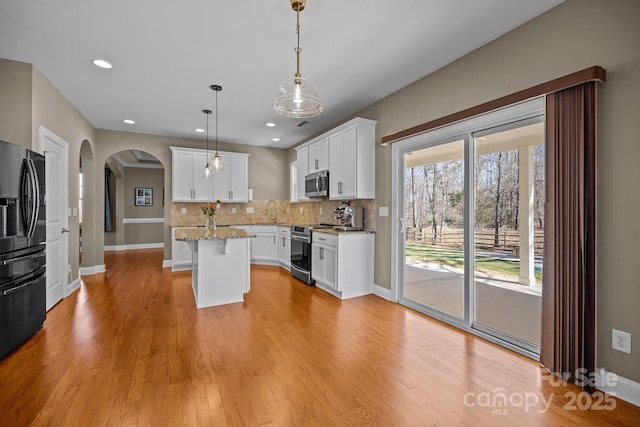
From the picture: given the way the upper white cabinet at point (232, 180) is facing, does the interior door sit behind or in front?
in front

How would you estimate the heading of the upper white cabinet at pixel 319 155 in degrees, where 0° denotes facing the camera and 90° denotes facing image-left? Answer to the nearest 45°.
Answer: approximately 45°

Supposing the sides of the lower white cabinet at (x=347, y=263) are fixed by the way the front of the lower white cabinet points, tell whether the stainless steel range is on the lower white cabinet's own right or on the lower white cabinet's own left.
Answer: on the lower white cabinet's own right

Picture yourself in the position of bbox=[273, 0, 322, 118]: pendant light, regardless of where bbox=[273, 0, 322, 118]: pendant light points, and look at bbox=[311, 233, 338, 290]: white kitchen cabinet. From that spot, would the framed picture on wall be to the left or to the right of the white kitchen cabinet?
left

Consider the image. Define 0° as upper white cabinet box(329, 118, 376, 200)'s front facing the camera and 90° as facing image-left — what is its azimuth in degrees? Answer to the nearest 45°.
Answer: approximately 45°

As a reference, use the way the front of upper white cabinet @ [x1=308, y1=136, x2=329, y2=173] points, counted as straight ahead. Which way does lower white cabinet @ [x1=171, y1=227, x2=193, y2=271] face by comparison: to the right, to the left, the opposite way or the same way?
to the left

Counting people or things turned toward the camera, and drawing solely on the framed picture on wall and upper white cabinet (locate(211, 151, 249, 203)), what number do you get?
2

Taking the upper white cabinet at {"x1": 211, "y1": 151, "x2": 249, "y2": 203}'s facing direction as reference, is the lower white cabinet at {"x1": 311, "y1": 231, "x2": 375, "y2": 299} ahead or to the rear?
ahead

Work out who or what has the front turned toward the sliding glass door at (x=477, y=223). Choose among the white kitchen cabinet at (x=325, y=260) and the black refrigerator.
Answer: the black refrigerator

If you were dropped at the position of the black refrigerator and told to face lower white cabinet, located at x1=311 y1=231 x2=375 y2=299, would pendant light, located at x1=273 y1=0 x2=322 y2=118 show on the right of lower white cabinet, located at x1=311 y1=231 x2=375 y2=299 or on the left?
right

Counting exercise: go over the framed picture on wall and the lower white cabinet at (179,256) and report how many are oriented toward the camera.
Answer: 2

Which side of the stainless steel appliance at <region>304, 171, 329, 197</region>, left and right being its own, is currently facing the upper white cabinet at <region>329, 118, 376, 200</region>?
left
